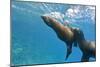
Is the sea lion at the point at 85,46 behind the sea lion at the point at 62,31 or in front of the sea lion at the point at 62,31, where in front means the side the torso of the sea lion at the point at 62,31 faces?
behind

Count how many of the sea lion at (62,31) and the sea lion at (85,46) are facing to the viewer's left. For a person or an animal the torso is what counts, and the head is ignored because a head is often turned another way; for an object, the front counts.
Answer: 2

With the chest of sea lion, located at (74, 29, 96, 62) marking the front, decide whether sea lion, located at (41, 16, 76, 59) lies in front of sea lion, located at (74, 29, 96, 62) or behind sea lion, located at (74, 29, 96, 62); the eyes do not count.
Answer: in front

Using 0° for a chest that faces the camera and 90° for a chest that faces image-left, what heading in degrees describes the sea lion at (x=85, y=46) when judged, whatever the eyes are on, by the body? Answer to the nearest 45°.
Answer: approximately 90°
